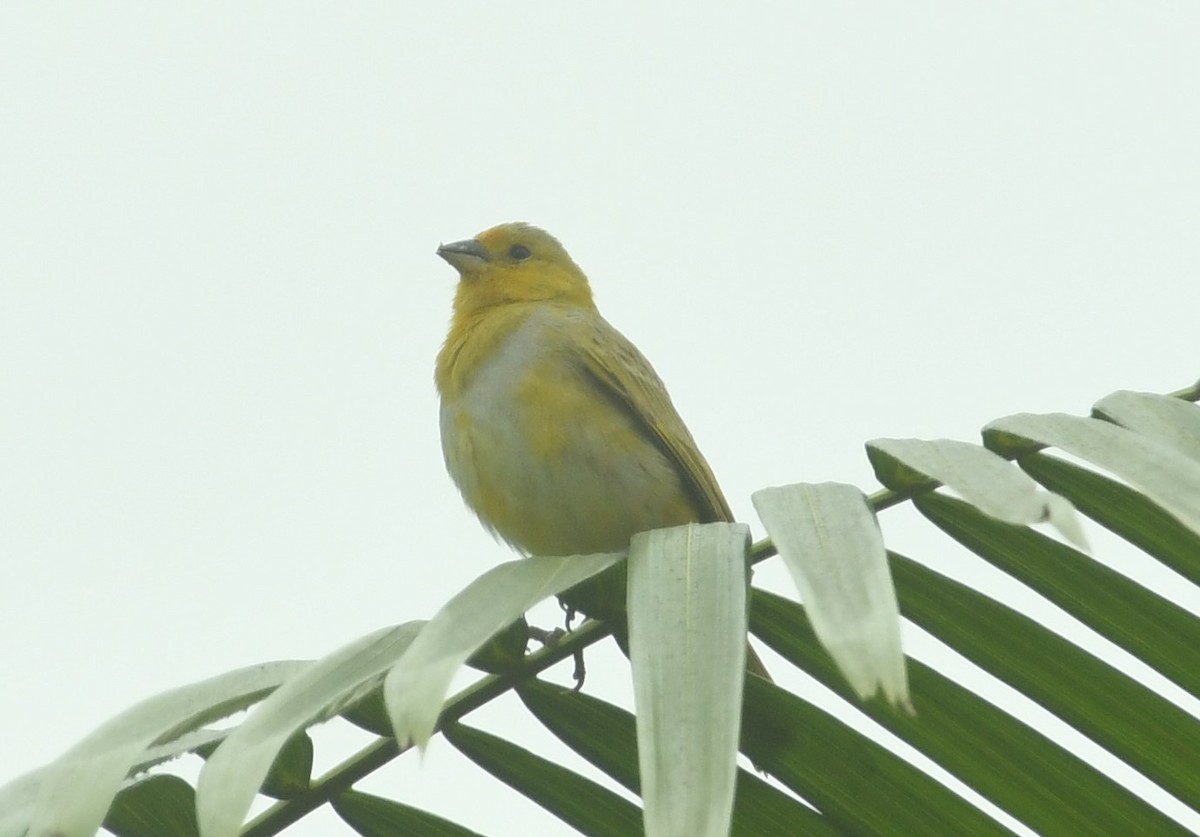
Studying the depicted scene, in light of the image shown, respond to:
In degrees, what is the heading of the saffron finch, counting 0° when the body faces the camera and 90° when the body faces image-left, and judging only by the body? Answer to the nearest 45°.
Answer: approximately 45°
